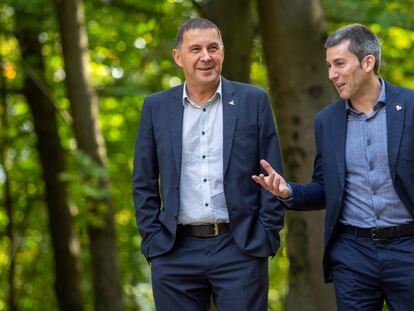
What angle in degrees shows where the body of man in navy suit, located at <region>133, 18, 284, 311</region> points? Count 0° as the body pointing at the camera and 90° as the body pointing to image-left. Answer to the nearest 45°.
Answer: approximately 0°

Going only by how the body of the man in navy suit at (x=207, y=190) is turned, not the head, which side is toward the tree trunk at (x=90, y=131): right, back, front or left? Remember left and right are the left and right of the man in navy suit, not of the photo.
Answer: back

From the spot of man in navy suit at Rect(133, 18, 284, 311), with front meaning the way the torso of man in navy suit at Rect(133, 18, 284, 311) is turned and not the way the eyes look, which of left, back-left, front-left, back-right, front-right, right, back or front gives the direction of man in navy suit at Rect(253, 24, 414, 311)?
left

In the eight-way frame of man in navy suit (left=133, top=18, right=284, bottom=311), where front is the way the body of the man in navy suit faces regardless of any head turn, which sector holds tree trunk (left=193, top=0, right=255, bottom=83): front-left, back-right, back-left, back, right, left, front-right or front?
back

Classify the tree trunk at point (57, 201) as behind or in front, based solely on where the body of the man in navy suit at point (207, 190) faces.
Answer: behind

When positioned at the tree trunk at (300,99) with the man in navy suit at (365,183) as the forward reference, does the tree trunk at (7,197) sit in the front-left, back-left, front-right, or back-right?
back-right
